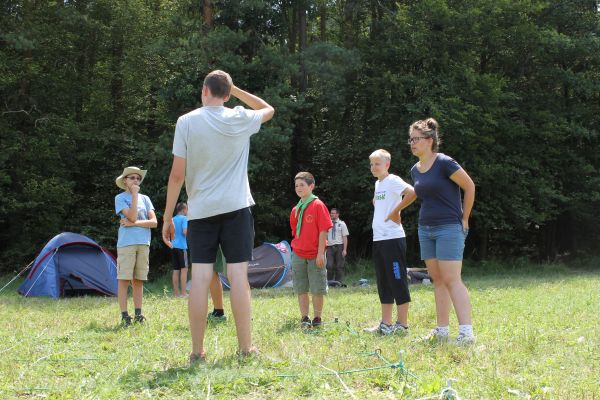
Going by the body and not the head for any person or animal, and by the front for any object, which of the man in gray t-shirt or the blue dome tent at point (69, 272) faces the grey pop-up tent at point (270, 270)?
the man in gray t-shirt

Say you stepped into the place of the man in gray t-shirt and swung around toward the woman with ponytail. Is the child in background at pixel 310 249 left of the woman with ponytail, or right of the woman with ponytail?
left

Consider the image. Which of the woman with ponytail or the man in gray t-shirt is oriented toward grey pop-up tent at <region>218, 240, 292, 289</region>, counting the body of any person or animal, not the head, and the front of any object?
the man in gray t-shirt

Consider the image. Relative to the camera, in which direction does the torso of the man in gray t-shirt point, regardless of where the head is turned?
away from the camera

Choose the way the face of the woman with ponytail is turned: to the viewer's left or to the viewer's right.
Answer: to the viewer's left

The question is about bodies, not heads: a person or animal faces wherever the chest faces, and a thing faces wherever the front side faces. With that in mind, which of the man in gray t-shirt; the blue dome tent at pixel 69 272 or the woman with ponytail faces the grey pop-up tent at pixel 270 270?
the man in gray t-shirt

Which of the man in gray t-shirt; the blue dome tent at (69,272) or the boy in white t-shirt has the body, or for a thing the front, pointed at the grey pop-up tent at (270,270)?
the man in gray t-shirt

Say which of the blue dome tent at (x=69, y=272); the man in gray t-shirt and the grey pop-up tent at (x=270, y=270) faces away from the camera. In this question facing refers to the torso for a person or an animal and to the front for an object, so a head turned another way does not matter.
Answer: the man in gray t-shirt
